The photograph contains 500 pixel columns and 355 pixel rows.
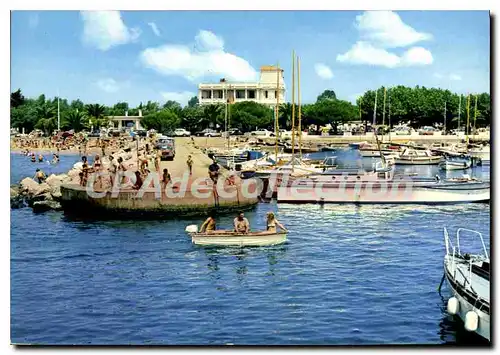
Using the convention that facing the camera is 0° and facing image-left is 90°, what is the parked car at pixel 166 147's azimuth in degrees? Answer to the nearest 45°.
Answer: approximately 0°

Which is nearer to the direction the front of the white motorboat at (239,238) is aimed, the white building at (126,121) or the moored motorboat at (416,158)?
the moored motorboat

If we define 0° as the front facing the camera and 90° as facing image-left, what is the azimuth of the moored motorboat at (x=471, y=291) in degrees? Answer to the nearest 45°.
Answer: approximately 135°

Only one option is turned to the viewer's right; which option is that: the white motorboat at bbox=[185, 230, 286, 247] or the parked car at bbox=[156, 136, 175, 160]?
the white motorboat

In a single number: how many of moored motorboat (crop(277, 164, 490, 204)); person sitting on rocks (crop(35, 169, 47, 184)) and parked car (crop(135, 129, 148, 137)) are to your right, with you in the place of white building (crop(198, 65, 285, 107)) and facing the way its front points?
2

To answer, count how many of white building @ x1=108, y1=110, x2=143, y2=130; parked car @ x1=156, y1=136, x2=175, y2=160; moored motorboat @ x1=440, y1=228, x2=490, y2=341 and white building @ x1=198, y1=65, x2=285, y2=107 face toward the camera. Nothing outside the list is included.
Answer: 3

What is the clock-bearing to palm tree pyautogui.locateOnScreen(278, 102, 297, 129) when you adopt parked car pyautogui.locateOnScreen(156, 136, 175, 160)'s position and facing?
The palm tree is roughly at 7 o'clock from the parked car.
